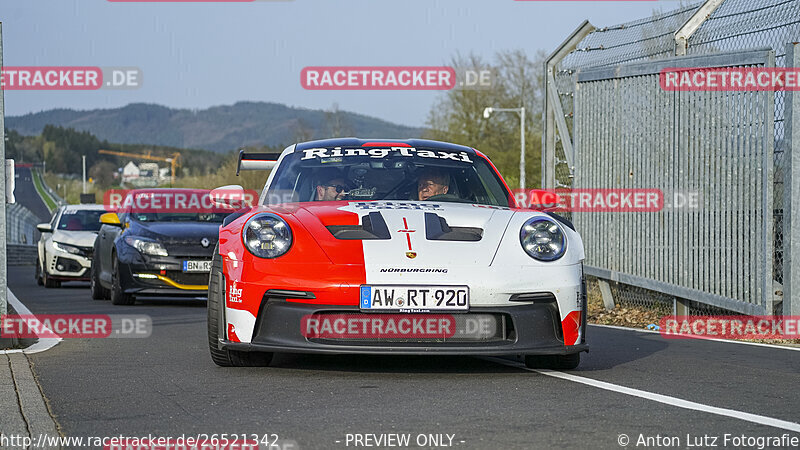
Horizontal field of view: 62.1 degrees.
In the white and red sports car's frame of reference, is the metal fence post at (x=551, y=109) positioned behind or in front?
behind

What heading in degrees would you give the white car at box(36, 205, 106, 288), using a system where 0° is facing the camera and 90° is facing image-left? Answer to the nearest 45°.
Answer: approximately 315°

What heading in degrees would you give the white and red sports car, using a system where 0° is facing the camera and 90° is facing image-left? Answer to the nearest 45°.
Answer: approximately 0°
